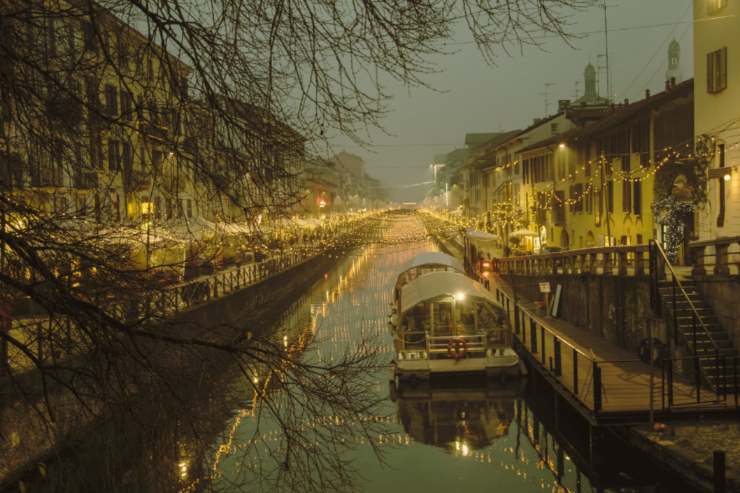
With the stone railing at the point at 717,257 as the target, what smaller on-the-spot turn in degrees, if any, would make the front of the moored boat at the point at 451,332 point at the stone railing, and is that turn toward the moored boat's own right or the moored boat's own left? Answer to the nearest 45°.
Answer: approximately 135° to the moored boat's own right

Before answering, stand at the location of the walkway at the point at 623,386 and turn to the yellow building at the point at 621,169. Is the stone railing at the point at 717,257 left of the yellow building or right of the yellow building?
right

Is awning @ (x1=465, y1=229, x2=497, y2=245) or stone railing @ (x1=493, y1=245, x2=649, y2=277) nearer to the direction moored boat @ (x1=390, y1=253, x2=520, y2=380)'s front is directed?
the awning

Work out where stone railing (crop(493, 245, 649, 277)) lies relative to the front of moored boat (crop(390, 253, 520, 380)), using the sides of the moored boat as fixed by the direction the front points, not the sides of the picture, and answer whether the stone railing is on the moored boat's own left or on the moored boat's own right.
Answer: on the moored boat's own right

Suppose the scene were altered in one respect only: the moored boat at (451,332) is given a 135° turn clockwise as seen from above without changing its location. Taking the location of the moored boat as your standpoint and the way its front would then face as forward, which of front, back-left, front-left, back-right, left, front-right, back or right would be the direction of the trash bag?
front

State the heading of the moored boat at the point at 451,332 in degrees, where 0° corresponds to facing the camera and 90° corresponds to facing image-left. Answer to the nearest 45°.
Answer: approximately 180°

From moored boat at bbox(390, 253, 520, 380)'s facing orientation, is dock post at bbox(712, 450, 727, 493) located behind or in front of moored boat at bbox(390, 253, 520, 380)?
behind

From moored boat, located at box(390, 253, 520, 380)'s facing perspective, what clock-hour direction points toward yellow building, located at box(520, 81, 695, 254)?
The yellow building is roughly at 1 o'clock from the moored boat.

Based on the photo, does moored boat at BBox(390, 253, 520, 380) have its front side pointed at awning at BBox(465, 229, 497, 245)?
yes

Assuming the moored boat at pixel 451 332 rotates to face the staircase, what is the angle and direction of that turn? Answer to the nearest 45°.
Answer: approximately 135° to its right
